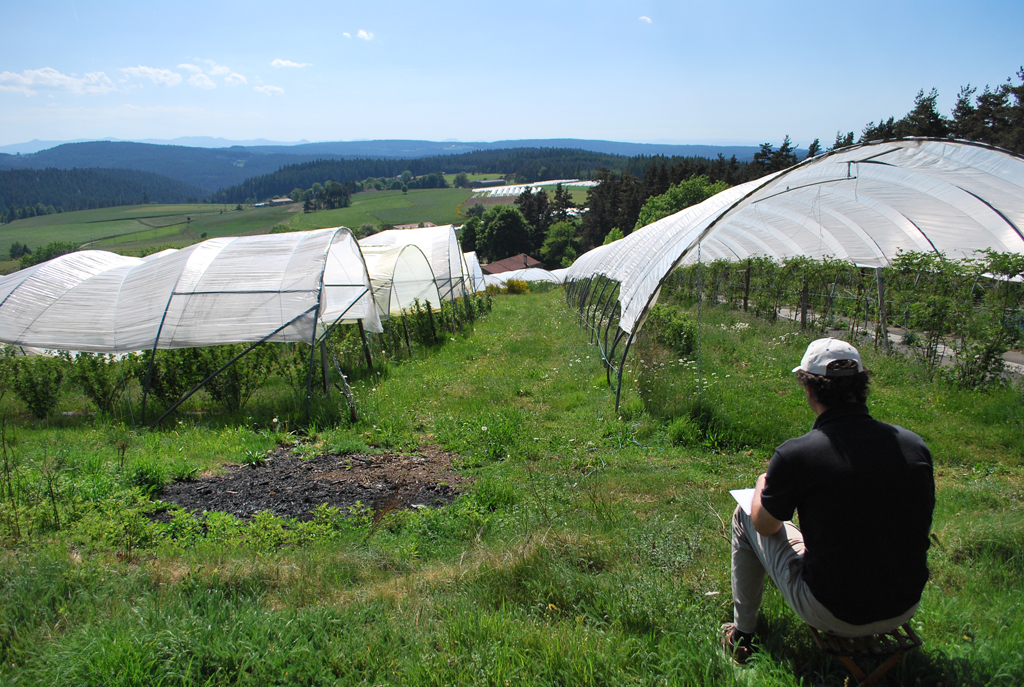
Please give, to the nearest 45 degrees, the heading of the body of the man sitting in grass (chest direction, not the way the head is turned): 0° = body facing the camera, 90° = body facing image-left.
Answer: approximately 135°

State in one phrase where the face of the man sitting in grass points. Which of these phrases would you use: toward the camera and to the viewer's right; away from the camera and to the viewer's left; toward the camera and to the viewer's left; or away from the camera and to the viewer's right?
away from the camera and to the viewer's left

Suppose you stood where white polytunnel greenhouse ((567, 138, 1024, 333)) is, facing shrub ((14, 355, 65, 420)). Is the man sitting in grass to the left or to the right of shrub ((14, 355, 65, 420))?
left

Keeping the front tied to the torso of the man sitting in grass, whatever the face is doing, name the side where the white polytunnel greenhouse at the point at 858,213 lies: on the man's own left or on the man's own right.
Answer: on the man's own right

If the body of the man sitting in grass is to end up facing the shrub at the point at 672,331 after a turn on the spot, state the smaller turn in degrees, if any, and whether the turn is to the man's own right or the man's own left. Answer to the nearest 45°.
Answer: approximately 45° to the man's own right

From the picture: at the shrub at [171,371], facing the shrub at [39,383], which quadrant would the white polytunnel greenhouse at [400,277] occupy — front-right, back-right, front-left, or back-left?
back-right
